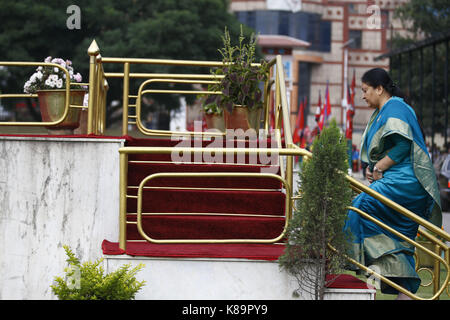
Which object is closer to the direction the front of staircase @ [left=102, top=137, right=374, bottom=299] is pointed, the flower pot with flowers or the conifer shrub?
the conifer shrub

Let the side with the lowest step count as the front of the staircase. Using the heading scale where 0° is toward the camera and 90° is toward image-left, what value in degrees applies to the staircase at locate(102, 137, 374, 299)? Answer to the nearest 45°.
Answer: approximately 0°

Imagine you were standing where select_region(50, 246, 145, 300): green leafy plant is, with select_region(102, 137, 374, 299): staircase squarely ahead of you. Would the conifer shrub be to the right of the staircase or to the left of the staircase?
right

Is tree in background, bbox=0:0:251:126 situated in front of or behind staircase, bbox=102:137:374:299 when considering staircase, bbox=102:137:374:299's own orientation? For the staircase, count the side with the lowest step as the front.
behind

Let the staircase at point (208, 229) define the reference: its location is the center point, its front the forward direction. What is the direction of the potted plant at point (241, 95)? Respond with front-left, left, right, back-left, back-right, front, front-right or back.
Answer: back

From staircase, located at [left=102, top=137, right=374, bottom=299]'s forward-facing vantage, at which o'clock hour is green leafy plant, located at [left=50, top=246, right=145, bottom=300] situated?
The green leafy plant is roughly at 1 o'clock from the staircase.

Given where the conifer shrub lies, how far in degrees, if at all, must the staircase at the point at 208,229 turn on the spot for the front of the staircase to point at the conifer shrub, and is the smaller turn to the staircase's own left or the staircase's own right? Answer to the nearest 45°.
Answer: approximately 45° to the staircase's own left

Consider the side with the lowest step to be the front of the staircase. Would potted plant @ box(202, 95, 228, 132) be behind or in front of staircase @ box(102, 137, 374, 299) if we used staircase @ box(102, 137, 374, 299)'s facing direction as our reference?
behind

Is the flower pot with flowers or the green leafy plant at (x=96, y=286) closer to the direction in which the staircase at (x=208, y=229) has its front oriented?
the green leafy plant

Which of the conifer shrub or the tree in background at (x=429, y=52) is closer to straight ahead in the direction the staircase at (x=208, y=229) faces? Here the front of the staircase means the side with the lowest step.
the conifer shrub

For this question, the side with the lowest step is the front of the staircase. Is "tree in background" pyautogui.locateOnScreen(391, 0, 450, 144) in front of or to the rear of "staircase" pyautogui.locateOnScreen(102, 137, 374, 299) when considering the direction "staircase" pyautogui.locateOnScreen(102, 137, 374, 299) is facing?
to the rear
